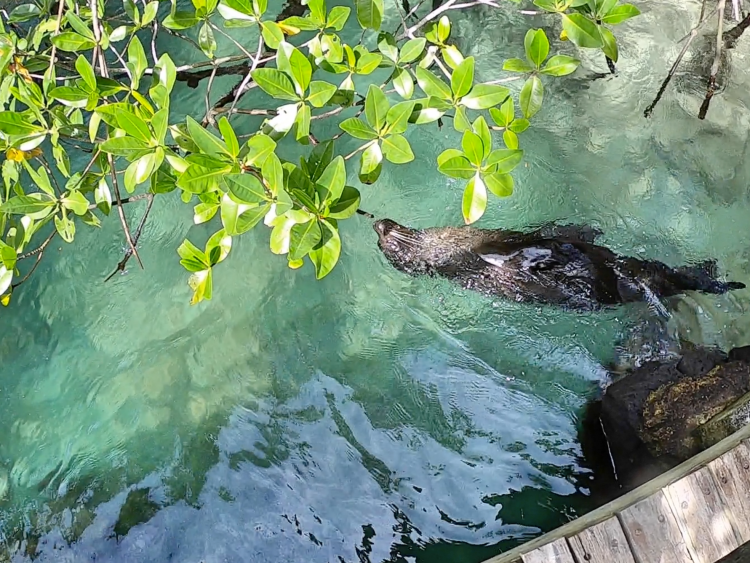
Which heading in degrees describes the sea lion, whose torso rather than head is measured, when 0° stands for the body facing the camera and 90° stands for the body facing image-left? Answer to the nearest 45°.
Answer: approximately 90°

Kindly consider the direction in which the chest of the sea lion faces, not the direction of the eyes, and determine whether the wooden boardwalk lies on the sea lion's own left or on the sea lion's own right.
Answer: on the sea lion's own left

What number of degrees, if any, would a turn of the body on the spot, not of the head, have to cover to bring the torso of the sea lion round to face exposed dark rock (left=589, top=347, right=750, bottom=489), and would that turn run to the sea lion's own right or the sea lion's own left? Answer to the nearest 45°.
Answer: approximately 135° to the sea lion's own left
